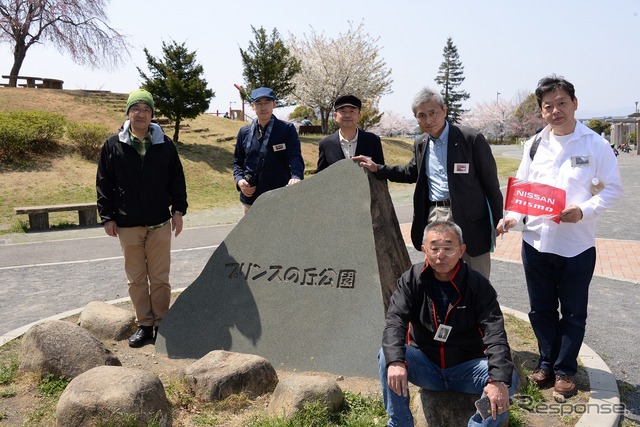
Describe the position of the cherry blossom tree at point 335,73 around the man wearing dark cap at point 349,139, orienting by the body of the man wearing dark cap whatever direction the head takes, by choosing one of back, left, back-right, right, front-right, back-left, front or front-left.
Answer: back

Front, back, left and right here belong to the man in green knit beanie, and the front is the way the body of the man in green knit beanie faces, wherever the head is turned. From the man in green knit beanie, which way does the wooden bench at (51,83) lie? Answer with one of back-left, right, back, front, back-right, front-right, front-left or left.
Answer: back

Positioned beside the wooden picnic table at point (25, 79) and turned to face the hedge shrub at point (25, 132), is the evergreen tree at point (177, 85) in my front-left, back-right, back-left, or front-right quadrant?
front-left

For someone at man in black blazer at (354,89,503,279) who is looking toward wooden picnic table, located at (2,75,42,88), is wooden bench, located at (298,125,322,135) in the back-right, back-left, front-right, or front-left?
front-right

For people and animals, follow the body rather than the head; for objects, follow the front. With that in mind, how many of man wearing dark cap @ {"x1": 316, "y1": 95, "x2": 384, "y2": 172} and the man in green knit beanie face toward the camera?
2

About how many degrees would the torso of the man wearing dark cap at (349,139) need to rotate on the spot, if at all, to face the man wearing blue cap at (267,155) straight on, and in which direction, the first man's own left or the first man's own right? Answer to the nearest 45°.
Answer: approximately 135° to the first man's own right

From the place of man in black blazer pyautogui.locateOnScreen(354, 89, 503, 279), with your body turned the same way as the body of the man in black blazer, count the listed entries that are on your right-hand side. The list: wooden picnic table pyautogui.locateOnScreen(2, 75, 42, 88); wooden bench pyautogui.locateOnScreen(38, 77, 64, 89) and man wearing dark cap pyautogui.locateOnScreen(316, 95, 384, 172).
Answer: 3

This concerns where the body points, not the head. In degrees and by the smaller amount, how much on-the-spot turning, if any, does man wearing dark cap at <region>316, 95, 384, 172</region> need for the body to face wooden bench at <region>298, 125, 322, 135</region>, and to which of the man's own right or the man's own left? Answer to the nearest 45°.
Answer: approximately 180°

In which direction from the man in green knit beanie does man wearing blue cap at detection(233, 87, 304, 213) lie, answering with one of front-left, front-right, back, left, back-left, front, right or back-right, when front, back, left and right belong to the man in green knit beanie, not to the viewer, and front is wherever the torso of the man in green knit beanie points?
left

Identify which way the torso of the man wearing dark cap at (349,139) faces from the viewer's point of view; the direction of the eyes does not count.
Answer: toward the camera

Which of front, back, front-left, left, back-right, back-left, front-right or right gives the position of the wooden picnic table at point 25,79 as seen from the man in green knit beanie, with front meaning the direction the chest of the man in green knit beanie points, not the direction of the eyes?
back

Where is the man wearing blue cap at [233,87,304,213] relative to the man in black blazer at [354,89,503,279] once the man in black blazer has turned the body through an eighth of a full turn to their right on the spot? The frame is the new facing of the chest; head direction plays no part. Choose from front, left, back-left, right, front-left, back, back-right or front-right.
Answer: front-right

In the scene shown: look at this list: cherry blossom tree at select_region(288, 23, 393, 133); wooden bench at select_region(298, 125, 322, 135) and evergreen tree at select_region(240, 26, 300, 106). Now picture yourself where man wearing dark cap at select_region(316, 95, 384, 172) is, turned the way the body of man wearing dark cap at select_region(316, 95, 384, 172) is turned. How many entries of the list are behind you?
3

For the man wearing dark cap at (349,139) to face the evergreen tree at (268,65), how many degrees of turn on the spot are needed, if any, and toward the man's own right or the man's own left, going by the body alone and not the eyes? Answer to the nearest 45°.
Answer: approximately 180°
